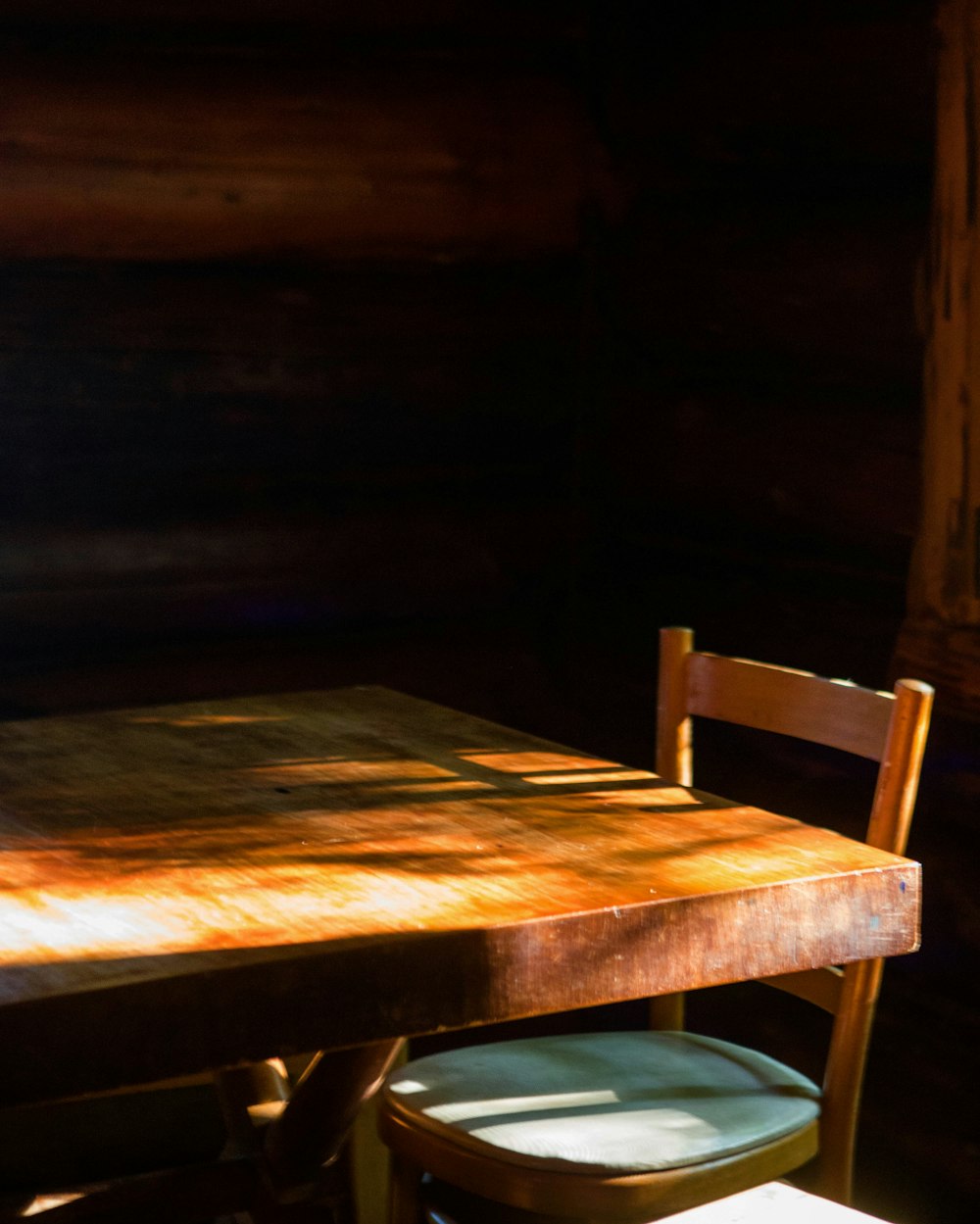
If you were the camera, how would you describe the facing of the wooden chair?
facing the viewer and to the left of the viewer

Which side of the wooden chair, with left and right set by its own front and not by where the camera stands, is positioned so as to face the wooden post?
back

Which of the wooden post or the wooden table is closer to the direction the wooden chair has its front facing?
the wooden table
